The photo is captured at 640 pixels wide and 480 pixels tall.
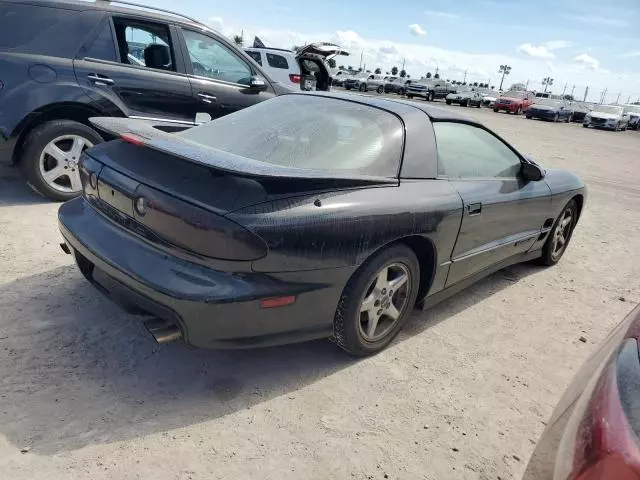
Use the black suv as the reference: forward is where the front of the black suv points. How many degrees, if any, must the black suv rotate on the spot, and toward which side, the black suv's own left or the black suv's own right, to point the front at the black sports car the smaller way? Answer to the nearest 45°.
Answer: approximately 90° to the black suv's own right

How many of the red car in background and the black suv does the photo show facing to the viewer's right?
1

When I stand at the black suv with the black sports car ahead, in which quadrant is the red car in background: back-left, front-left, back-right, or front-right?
back-left

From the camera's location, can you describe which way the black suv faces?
facing to the right of the viewer

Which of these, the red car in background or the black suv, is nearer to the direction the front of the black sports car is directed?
the red car in background

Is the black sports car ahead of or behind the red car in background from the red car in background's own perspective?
ahead

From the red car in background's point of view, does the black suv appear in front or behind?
in front

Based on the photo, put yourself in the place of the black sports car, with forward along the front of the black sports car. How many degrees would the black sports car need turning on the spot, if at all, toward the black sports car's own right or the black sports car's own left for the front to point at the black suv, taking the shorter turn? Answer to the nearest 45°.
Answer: approximately 90° to the black sports car's own left

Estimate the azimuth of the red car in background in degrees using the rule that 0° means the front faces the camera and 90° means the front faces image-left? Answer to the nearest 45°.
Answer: approximately 45°

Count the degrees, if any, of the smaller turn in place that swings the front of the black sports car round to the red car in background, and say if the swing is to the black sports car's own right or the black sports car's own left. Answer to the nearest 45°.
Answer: approximately 45° to the black sports car's own left

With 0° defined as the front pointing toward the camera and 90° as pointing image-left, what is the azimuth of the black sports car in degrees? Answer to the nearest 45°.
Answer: approximately 225°

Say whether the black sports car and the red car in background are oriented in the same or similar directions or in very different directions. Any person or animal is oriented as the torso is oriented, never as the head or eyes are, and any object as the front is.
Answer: very different directions
